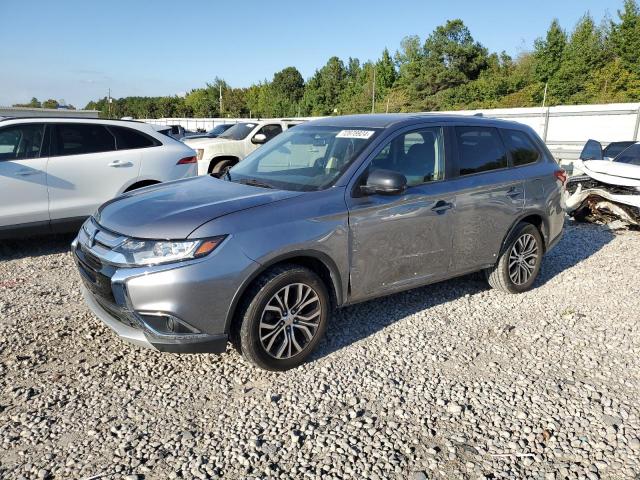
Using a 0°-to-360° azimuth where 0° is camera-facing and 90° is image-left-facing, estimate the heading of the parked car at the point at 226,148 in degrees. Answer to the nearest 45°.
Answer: approximately 45°

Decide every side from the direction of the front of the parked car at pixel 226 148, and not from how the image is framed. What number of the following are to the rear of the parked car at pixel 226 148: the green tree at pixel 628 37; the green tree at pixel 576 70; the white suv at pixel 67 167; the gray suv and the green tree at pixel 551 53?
3

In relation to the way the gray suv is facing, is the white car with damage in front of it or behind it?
behind

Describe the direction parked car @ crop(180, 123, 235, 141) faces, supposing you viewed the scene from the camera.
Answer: facing the viewer and to the left of the viewer

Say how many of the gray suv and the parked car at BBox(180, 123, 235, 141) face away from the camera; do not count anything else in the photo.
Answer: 0

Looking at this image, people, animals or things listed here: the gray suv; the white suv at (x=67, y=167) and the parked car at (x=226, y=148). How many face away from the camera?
0

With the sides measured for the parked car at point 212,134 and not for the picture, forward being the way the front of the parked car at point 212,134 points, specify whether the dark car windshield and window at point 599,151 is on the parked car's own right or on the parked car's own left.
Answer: on the parked car's own left

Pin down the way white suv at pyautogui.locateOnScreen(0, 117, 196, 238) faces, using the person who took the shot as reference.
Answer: facing to the left of the viewer

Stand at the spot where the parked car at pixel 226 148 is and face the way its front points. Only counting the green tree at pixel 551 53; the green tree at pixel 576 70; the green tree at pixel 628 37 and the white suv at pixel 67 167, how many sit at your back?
3

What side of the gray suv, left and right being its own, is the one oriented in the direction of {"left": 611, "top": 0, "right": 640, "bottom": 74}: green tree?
back

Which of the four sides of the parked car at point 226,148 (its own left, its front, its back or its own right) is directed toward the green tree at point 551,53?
back

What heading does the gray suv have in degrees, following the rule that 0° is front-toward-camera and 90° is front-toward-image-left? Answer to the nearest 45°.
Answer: approximately 45°

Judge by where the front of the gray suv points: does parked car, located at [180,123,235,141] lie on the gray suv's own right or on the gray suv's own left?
on the gray suv's own right
